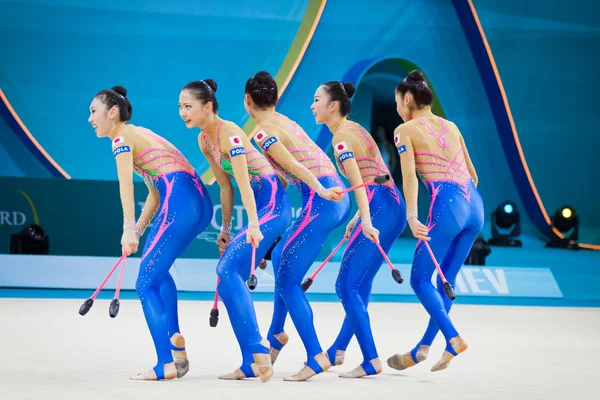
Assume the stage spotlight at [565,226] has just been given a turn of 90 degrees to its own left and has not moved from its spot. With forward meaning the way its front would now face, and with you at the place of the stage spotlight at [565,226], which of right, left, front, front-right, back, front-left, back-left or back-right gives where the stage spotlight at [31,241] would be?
back-right

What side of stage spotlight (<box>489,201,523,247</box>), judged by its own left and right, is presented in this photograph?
front

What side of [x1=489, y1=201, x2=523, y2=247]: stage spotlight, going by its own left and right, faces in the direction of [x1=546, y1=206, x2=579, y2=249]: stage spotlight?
left

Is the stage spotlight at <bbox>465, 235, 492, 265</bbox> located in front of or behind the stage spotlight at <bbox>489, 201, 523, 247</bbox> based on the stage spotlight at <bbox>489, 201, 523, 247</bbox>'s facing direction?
in front

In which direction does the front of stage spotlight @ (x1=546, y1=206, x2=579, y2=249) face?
toward the camera

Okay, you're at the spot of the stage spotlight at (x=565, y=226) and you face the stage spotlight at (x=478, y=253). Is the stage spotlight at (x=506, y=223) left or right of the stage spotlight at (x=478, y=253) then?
right

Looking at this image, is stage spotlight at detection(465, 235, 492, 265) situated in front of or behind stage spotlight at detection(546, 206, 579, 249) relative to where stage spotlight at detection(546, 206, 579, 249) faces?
in front

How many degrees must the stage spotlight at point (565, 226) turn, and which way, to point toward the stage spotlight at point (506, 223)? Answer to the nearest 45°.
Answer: approximately 45° to its right

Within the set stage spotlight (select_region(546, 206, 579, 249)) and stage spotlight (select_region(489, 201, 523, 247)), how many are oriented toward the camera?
2
